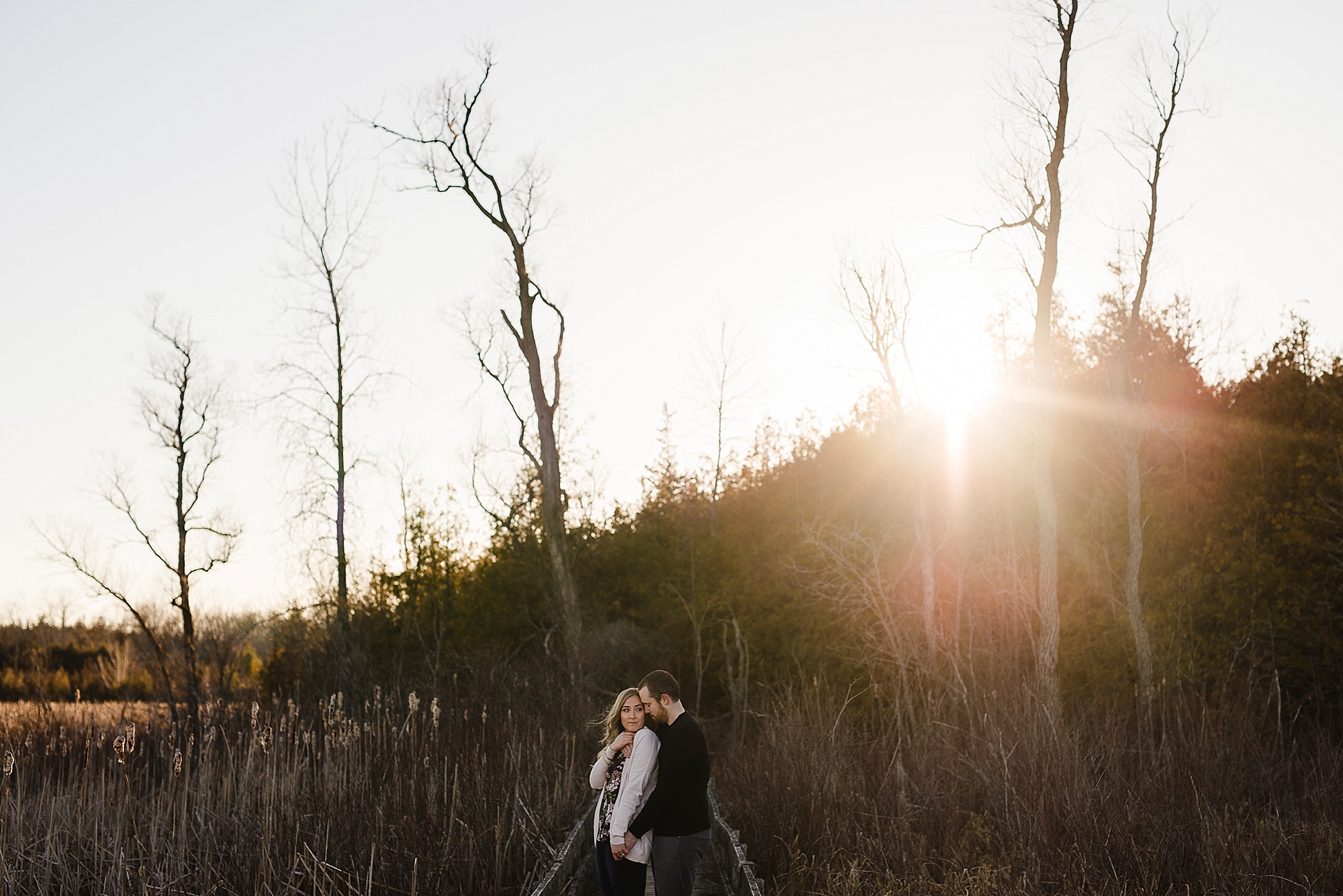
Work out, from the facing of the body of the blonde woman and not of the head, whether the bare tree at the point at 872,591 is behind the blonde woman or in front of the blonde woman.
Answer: behind

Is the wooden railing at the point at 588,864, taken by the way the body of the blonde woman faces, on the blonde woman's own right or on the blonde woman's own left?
on the blonde woman's own right

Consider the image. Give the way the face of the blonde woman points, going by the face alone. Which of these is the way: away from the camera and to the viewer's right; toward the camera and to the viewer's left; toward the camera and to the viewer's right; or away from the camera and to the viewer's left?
toward the camera and to the viewer's right

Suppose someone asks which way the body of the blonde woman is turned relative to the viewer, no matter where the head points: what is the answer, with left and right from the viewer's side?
facing the viewer and to the left of the viewer
